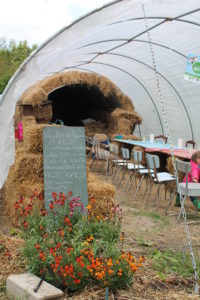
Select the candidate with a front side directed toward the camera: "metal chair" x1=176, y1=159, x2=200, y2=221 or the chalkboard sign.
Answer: the chalkboard sign

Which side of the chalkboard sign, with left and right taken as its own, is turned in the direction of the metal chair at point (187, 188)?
left

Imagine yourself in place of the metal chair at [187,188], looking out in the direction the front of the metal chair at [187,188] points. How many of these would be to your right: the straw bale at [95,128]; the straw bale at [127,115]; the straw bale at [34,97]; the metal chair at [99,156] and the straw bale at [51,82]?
0

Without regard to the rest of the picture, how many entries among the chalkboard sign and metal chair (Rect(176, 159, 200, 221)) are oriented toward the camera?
1

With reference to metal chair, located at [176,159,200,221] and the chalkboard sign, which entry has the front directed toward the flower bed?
the chalkboard sign

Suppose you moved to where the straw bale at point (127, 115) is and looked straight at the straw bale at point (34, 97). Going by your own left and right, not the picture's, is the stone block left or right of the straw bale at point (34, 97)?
left

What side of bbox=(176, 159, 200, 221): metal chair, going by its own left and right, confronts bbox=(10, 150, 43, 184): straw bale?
back

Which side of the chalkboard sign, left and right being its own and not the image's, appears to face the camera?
front

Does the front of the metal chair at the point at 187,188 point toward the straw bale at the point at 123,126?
no

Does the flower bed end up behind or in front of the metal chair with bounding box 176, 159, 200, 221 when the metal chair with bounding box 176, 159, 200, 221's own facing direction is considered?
behind

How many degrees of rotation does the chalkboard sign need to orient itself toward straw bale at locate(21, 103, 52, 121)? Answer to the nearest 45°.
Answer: approximately 180°

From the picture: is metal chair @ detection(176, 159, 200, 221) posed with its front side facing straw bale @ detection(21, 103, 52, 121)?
no

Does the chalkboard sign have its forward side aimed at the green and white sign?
no

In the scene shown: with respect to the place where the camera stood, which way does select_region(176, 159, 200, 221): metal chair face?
facing away from the viewer and to the right of the viewer

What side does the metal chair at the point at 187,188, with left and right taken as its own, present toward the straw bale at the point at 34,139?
back

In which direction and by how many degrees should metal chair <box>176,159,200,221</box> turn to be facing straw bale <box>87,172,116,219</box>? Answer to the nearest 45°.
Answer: approximately 180°

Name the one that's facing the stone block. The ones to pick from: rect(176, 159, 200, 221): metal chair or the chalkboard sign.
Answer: the chalkboard sign
